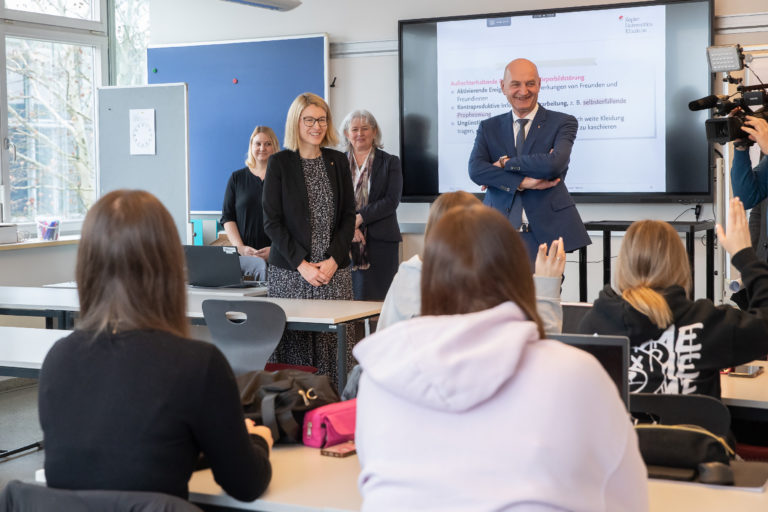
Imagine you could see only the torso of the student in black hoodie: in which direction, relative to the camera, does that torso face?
away from the camera

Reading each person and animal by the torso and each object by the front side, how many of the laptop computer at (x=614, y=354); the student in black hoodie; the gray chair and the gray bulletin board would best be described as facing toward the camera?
2

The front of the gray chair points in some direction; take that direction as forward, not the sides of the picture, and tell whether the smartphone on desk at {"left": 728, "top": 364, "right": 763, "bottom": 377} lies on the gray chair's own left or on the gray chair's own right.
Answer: on the gray chair's own right

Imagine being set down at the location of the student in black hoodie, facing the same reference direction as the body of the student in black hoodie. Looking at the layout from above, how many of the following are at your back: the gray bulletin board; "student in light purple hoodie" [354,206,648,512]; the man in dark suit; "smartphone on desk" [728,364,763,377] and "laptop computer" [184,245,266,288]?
1

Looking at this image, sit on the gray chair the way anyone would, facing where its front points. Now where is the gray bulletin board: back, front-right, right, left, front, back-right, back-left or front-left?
front

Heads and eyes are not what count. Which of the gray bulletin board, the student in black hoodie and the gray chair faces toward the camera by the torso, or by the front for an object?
the gray bulletin board

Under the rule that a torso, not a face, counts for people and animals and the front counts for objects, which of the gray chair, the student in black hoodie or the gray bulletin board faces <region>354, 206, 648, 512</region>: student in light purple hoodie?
the gray bulletin board

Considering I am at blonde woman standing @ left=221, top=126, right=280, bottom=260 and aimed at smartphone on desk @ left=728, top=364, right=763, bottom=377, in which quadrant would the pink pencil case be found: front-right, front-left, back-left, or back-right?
front-right

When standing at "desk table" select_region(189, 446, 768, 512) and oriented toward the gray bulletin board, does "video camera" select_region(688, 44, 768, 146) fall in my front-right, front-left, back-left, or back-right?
front-right

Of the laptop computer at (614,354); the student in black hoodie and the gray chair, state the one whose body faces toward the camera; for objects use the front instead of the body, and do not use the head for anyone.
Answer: the laptop computer

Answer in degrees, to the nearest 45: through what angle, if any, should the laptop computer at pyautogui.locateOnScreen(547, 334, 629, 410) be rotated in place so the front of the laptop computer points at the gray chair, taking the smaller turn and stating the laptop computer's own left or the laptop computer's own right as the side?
approximately 135° to the laptop computer's own right

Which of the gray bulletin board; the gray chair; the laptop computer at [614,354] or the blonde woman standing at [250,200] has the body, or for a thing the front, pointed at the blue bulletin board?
the gray chair

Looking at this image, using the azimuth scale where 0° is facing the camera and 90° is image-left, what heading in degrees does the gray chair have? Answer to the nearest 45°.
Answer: approximately 180°

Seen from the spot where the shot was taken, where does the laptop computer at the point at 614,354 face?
facing the viewer

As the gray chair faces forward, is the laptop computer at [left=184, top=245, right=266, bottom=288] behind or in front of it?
in front

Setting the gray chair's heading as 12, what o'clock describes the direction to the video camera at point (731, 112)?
The video camera is roughly at 3 o'clock from the gray chair.

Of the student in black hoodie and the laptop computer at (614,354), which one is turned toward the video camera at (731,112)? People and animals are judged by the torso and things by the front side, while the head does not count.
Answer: the student in black hoodie
